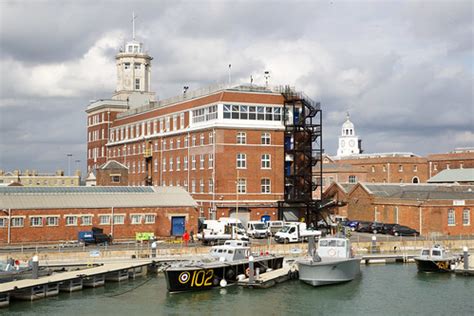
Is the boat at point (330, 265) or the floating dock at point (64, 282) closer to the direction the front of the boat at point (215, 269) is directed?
the floating dock

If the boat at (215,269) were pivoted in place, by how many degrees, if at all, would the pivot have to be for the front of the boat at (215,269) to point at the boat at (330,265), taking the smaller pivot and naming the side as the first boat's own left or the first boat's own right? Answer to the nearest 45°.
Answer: approximately 135° to the first boat's own left

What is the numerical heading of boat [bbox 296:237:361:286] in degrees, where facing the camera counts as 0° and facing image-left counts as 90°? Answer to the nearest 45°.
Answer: approximately 45°
